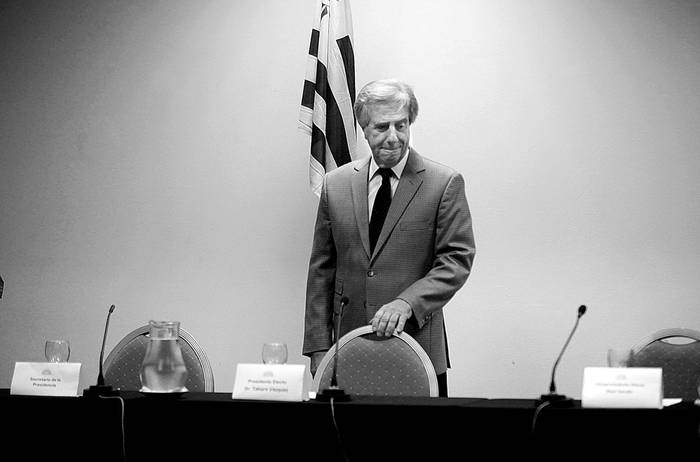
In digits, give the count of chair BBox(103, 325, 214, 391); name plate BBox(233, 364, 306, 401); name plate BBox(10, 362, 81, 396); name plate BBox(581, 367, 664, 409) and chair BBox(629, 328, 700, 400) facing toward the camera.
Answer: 5

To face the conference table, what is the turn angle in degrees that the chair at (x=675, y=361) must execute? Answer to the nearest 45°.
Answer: approximately 45° to its right

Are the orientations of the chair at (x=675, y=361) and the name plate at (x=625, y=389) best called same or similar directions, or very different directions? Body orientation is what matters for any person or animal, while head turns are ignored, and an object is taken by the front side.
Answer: same or similar directions

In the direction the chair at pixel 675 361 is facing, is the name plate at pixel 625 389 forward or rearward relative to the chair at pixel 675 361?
forward

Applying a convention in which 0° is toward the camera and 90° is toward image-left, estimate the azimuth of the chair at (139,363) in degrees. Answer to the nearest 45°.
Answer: approximately 0°

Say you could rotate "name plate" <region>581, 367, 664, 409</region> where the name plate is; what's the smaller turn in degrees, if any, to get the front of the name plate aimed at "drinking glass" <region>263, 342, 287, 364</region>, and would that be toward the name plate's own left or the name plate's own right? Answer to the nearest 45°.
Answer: approximately 90° to the name plate's own right

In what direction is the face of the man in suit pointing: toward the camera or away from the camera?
toward the camera

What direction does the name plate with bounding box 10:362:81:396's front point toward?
toward the camera

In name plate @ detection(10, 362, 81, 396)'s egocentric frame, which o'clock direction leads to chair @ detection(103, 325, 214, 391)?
The chair is roughly at 7 o'clock from the name plate.

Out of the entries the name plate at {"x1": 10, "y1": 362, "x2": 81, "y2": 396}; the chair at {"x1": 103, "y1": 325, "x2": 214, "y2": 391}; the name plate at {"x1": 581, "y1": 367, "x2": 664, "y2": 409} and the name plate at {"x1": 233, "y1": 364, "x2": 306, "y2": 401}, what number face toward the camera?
4

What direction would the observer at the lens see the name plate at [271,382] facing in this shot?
facing the viewer

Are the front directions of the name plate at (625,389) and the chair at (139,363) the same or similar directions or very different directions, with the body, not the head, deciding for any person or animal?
same or similar directions

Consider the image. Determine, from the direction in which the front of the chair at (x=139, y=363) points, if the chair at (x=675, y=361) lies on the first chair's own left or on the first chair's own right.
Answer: on the first chair's own left

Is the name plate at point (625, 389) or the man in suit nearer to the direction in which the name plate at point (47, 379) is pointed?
the name plate

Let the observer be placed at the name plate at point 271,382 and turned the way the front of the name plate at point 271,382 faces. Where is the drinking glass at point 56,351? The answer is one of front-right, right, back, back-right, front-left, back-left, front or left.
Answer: back-right

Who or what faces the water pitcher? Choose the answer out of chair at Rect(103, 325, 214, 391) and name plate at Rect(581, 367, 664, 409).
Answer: the chair
